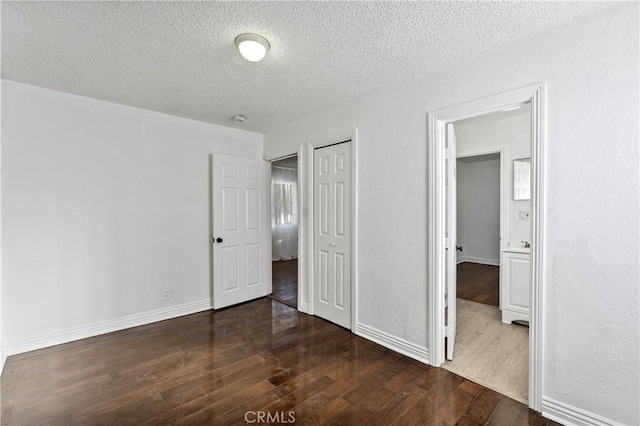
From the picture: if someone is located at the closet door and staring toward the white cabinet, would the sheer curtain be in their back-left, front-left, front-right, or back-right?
back-left

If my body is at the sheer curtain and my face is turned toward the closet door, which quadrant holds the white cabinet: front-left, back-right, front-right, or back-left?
front-left

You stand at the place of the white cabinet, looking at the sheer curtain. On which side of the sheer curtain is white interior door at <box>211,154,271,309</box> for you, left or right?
left

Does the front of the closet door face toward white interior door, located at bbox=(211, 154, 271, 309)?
no

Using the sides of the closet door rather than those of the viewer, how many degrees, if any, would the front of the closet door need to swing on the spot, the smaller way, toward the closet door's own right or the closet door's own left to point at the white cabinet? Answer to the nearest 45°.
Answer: approximately 135° to the closet door's own left

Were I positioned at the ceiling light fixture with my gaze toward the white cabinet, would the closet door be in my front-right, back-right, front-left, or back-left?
front-left

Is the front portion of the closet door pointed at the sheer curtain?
no

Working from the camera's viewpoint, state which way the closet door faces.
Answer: facing the viewer and to the left of the viewer

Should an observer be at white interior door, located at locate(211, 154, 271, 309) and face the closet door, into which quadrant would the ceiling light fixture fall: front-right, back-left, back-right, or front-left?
front-right

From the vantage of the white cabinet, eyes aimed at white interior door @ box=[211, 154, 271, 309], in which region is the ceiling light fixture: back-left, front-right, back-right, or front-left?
front-left
